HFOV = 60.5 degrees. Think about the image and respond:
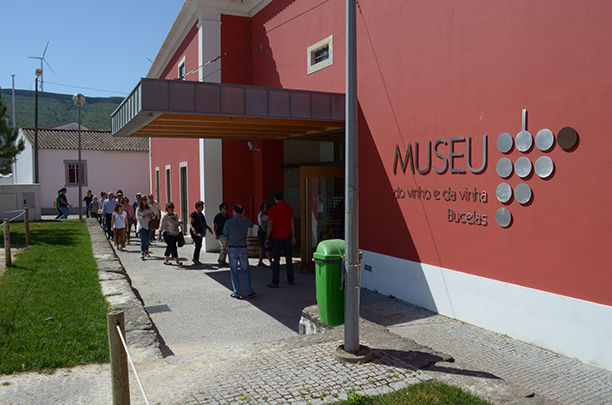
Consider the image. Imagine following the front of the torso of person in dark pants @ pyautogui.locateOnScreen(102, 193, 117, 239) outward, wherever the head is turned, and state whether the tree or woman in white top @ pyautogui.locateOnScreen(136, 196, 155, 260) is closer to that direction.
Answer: the woman in white top

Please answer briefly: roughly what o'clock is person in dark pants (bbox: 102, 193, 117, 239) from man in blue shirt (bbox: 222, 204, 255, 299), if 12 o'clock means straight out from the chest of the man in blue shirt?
The person in dark pants is roughly at 11 o'clock from the man in blue shirt.

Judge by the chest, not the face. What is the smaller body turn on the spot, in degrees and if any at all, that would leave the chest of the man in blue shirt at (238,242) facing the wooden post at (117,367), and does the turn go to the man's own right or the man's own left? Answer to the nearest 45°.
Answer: approximately 180°

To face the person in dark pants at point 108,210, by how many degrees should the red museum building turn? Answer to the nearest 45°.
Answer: approximately 90° to its right

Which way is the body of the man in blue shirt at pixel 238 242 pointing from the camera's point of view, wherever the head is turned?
away from the camera

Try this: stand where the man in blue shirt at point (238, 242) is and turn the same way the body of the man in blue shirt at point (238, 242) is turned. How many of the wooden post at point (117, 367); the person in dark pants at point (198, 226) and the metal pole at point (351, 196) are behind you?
2

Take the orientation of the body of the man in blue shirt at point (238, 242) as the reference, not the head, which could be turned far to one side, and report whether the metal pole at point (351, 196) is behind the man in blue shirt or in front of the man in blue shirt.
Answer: behind

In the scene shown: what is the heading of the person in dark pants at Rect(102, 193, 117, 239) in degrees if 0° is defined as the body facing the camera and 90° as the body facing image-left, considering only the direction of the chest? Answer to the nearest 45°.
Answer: approximately 0°

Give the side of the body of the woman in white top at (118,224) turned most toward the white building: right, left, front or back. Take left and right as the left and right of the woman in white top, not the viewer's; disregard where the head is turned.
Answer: back
